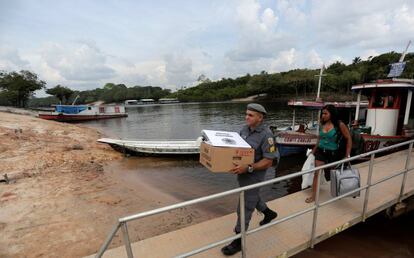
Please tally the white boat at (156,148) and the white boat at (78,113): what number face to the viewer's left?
2

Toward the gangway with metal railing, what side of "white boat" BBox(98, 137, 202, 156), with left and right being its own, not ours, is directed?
left

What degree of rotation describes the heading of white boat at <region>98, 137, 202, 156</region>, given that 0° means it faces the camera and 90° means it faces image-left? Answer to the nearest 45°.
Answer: approximately 90°

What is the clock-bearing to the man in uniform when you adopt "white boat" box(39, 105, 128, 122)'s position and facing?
The man in uniform is roughly at 9 o'clock from the white boat.

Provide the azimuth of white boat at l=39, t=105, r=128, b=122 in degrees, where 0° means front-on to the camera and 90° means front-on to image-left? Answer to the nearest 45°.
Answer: approximately 90°

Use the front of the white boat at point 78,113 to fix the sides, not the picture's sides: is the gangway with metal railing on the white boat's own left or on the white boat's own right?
on the white boat's own left

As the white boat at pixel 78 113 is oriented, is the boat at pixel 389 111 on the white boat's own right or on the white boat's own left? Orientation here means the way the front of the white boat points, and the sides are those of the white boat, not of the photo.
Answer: on the white boat's own left

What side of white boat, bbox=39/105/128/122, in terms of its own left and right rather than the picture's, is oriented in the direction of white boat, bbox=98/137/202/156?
left

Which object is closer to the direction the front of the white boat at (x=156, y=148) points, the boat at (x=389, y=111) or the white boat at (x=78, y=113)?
the white boat
